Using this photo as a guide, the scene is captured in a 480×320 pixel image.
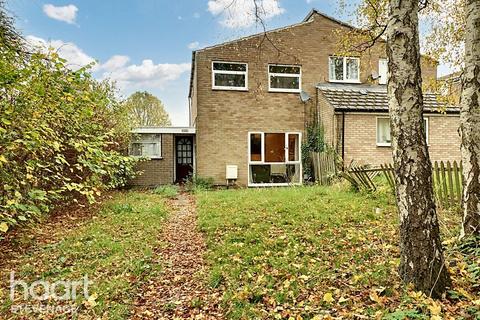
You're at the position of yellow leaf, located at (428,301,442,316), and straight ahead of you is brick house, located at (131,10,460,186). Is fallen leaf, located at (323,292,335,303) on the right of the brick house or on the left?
left

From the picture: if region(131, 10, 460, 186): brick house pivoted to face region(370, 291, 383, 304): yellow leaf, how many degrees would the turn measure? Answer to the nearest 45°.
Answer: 0° — it already faces it

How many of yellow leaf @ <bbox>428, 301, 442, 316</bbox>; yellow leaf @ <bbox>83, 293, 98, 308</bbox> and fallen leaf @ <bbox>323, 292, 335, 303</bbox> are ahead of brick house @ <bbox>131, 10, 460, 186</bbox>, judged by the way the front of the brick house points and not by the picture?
3

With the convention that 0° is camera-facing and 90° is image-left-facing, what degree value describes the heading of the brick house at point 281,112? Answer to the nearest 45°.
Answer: approximately 0°

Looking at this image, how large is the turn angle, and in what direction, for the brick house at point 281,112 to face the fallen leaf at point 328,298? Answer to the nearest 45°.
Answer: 0° — it already faces it

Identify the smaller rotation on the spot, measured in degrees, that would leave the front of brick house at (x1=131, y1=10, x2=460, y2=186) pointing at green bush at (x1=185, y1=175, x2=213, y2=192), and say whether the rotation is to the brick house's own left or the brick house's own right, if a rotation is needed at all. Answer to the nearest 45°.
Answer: approximately 90° to the brick house's own right

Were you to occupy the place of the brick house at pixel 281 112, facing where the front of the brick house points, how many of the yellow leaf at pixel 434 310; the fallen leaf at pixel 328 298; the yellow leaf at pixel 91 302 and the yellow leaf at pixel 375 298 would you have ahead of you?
4

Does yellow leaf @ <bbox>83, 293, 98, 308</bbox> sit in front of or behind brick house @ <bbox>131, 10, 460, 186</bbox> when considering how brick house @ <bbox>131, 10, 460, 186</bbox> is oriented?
in front

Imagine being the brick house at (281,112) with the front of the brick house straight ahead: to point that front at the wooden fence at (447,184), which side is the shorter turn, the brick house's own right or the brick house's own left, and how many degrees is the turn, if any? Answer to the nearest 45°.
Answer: approximately 45° to the brick house's own left

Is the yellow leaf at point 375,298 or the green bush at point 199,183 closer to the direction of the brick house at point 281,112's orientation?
the yellow leaf
